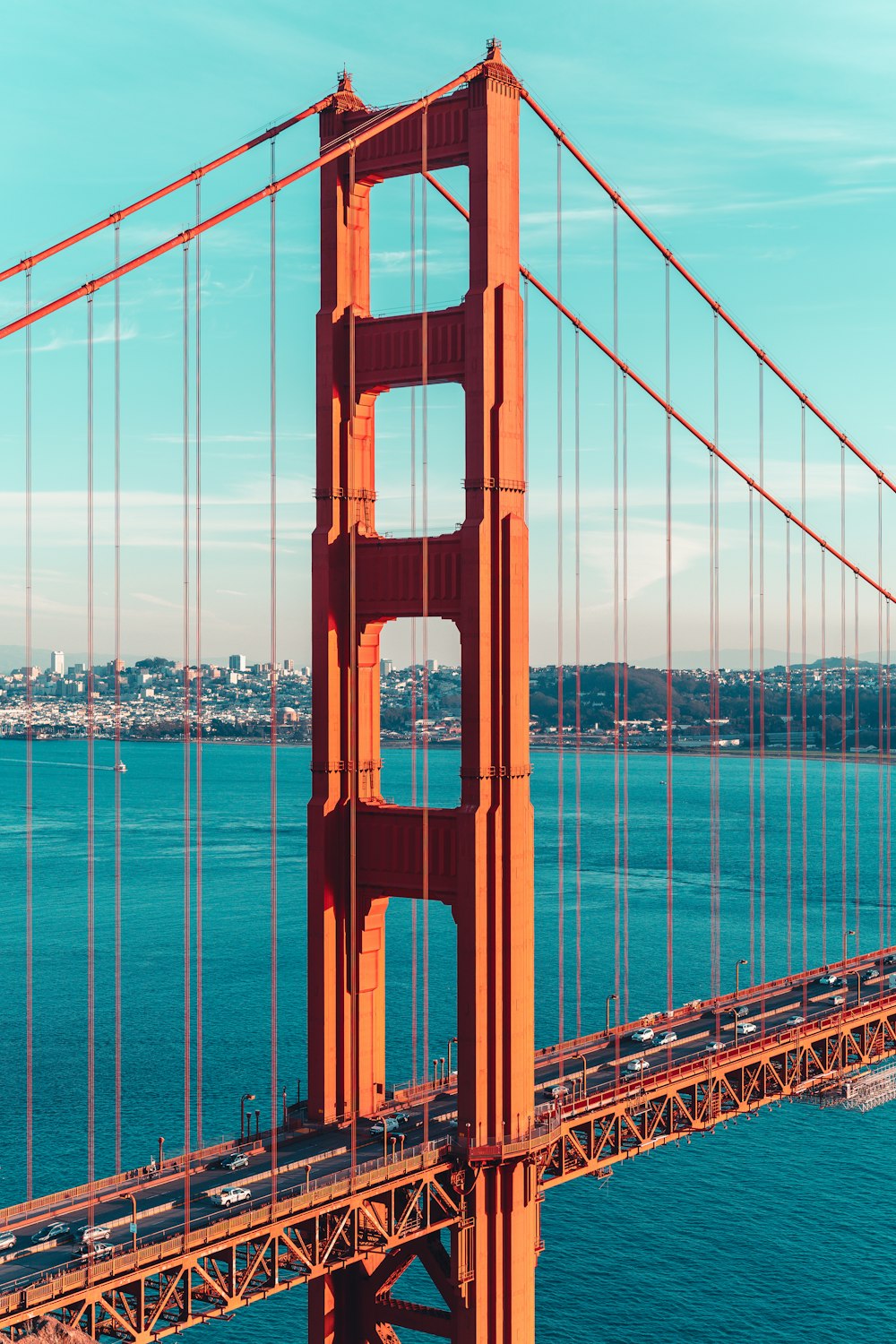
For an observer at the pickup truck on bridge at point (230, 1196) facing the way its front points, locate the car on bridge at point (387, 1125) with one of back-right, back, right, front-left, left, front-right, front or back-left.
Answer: front

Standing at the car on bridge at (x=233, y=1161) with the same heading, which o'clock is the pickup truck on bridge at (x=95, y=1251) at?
the pickup truck on bridge at (x=95, y=1251) is roughly at 11 o'clock from the car on bridge at (x=233, y=1161).

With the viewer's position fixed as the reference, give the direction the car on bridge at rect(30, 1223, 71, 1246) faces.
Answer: facing the viewer and to the left of the viewer

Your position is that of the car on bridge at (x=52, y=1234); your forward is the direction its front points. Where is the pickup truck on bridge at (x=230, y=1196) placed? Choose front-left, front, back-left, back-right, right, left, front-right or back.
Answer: back-left

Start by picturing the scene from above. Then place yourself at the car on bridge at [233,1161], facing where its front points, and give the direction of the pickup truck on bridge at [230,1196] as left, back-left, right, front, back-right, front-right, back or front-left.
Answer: front-left

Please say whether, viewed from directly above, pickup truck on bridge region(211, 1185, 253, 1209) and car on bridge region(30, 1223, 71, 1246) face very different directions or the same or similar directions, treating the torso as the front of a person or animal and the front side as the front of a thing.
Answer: very different directions

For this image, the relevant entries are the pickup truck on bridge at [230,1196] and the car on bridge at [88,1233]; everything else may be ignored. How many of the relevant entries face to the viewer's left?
0

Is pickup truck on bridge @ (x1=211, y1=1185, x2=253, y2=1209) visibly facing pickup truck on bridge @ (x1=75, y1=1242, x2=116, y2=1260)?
no

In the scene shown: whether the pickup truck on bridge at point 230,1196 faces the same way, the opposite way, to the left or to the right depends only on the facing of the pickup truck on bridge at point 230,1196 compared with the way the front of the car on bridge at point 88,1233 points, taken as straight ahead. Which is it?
the same way

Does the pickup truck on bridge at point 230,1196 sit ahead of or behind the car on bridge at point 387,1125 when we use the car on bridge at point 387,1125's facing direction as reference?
ahead

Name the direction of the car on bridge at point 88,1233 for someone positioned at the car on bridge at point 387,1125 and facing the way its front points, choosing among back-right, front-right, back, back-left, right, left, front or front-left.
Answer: front

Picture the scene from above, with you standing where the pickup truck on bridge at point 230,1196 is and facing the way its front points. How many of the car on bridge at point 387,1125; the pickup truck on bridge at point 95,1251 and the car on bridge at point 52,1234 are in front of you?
1
